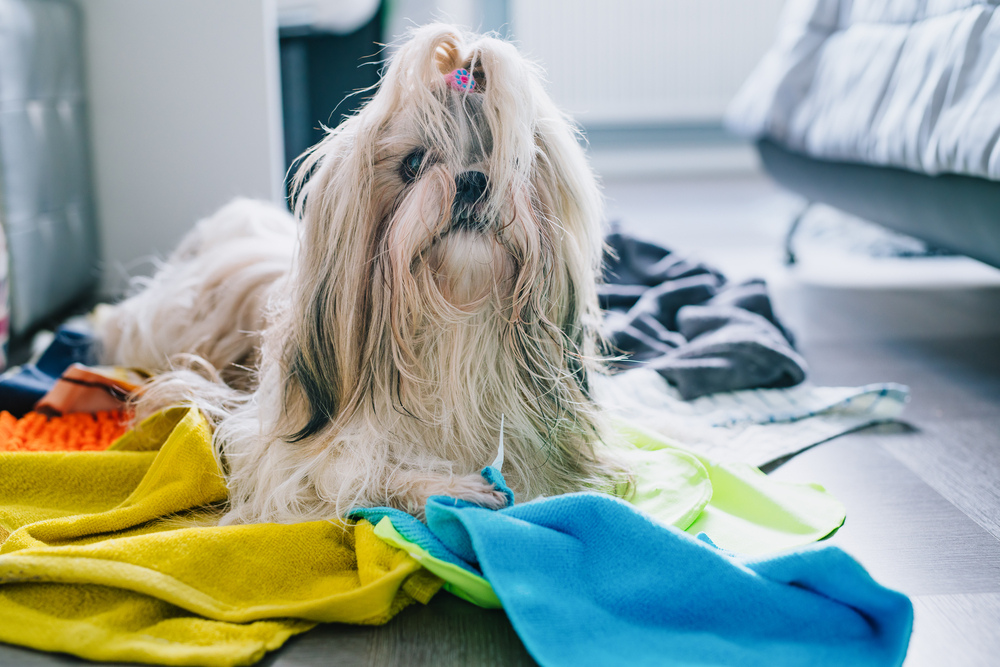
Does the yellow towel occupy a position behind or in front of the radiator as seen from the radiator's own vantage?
in front

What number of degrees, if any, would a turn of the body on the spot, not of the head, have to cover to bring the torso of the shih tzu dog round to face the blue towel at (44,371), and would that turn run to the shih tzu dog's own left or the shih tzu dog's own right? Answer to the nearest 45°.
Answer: approximately 180°

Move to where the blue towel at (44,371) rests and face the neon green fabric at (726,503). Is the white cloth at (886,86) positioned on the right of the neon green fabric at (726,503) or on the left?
left

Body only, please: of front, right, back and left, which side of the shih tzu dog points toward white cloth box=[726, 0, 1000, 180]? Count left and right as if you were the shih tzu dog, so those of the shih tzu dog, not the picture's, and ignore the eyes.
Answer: left

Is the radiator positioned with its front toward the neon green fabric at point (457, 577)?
yes

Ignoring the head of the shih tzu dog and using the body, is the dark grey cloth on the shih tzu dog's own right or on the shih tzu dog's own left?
on the shih tzu dog's own left

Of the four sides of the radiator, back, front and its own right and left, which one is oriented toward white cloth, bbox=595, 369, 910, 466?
front

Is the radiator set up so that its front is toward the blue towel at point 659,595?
yes

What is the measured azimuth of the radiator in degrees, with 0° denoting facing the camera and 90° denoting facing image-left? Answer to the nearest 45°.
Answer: approximately 0°
